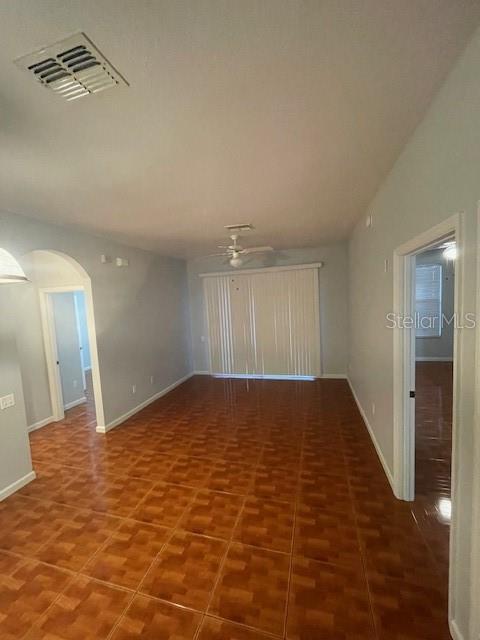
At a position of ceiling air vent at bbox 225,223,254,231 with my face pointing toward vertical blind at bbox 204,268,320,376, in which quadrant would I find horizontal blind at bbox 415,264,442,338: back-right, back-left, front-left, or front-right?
front-right

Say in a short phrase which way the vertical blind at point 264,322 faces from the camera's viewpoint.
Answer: facing the viewer

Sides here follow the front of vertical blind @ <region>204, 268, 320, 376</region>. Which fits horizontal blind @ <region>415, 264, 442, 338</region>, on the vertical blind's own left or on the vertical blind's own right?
on the vertical blind's own left

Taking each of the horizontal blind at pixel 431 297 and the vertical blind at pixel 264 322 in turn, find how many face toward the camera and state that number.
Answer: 2

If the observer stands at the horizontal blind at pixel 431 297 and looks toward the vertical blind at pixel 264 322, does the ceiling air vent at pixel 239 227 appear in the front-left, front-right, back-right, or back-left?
front-left

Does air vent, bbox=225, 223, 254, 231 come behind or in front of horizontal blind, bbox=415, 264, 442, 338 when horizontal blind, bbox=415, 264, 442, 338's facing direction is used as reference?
in front

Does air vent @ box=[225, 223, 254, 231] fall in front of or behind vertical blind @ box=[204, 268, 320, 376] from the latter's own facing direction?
in front

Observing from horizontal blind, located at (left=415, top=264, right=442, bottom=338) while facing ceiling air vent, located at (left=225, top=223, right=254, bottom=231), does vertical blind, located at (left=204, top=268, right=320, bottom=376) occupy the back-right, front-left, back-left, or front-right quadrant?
front-right

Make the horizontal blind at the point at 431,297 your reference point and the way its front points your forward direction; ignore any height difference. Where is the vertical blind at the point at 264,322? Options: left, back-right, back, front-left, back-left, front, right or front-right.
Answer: front-right

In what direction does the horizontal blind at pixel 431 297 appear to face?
toward the camera

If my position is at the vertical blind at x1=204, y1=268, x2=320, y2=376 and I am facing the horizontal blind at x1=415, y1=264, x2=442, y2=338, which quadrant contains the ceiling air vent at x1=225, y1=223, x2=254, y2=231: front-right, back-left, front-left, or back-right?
back-right
